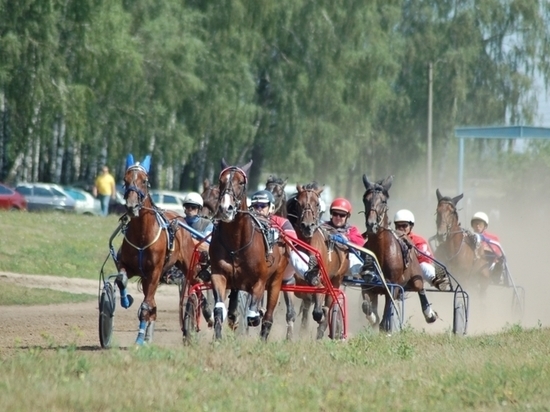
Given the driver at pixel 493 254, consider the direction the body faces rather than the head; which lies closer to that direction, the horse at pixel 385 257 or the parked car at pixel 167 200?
the horse

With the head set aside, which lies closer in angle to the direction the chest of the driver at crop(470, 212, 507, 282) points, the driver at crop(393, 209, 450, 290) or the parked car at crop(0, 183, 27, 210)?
the driver

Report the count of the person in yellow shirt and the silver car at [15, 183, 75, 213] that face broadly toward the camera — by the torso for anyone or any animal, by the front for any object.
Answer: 1

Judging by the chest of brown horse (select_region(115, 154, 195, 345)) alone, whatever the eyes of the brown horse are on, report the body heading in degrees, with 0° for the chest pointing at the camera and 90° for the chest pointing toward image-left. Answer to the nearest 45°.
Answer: approximately 45°

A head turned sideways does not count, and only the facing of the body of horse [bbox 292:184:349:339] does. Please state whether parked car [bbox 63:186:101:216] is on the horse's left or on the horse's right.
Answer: on the horse's right

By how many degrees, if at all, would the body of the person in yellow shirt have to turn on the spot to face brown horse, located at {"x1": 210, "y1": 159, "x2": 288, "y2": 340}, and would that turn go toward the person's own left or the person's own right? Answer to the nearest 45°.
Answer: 0° — they already face it
